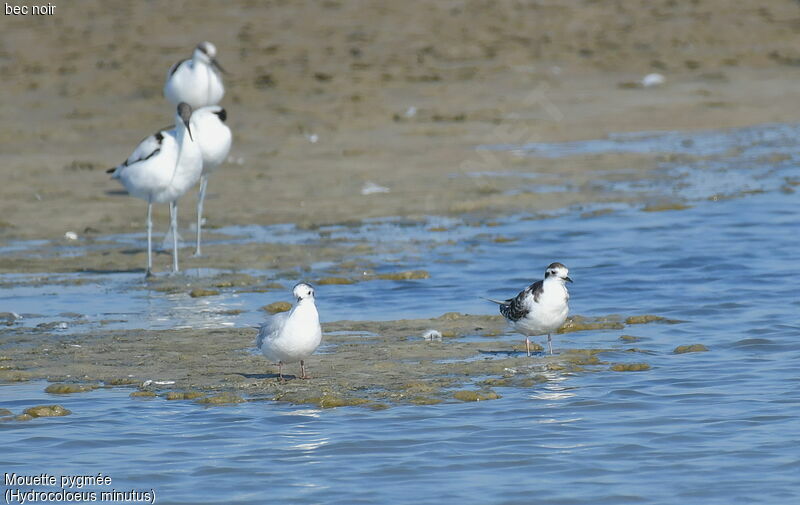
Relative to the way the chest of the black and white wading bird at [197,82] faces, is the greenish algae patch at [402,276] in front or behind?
in front

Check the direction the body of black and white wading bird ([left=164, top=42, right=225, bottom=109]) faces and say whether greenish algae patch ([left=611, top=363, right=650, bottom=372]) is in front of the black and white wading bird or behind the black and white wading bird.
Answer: in front

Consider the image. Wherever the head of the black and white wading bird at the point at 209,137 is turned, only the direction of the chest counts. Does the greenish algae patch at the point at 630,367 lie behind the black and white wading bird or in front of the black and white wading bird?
in front

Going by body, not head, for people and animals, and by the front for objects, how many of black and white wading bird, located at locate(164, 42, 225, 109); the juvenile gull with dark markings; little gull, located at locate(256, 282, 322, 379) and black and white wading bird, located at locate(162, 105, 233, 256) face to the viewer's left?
0

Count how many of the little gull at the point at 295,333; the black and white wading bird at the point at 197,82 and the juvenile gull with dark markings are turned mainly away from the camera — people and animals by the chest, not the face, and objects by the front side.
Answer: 0

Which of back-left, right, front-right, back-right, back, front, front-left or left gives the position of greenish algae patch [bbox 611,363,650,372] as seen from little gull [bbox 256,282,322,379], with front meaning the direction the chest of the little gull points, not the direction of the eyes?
front-left

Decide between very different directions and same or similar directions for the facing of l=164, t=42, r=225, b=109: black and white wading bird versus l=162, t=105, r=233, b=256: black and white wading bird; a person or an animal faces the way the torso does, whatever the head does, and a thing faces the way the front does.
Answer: same or similar directions

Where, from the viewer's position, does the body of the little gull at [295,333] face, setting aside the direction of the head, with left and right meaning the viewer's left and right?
facing the viewer and to the right of the viewer

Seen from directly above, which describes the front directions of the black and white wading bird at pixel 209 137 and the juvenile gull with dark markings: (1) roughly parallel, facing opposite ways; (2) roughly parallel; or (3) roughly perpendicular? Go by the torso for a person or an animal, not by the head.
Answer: roughly parallel

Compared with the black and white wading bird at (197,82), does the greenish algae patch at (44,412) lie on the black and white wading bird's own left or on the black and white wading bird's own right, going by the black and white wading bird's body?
on the black and white wading bird's own right

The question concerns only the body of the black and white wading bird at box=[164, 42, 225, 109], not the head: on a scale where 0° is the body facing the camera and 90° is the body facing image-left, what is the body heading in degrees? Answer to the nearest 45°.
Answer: approximately 315°

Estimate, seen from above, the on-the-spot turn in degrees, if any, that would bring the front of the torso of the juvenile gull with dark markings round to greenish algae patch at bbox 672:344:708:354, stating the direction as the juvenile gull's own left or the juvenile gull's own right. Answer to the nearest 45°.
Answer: approximately 45° to the juvenile gull's own left

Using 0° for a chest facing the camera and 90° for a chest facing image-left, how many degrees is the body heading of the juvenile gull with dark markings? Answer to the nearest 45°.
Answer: approximately 315°
